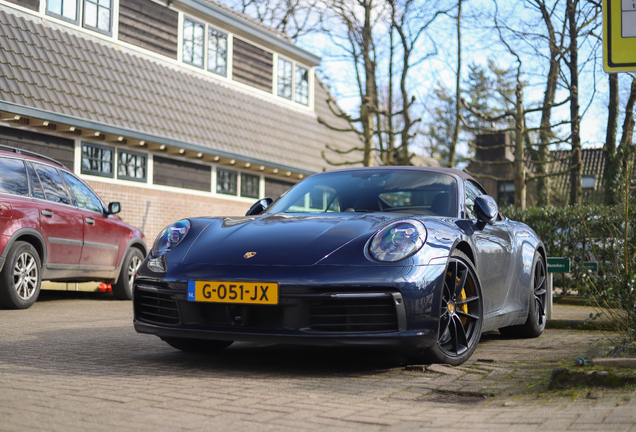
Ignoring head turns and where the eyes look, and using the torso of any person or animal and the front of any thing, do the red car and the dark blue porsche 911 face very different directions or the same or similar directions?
very different directions

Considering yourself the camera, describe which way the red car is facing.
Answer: facing away from the viewer and to the right of the viewer

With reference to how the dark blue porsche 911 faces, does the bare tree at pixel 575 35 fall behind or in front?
behind

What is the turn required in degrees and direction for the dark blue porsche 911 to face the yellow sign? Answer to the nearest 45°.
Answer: approximately 135° to its left

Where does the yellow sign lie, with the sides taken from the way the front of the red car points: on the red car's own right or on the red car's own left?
on the red car's own right

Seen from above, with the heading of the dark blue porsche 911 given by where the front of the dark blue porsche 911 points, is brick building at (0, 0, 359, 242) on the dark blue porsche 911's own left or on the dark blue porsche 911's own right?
on the dark blue porsche 911's own right

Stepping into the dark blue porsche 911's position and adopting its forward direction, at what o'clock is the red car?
The red car is roughly at 3 o'clock from the dark blue porsche 911.
